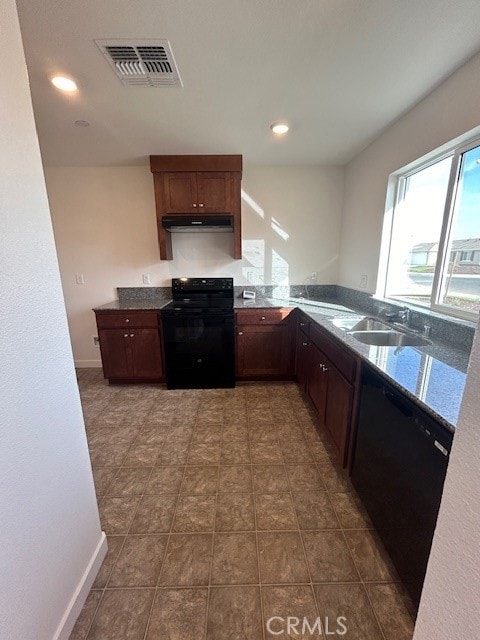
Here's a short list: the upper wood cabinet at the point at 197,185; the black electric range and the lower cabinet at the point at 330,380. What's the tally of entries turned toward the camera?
2

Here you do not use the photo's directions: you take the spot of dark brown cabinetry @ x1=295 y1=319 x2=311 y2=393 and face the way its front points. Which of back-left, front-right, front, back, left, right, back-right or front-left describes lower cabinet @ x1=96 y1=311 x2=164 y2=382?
front

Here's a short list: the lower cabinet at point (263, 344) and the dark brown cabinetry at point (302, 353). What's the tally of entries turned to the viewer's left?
1

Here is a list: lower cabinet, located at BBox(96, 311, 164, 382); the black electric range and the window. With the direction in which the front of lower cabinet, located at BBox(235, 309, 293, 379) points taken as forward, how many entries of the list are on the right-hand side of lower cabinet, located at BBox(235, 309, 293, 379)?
2

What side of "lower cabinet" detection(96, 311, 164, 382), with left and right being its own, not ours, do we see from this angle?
front

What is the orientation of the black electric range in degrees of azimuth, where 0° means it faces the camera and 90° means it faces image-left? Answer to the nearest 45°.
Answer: approximately 0°

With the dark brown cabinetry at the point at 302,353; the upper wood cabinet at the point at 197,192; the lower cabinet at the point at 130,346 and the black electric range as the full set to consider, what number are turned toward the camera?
3

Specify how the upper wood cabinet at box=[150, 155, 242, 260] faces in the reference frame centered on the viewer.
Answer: facing the viewer

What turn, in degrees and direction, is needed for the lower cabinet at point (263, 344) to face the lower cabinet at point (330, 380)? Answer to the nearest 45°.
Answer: approximately 45° to its left

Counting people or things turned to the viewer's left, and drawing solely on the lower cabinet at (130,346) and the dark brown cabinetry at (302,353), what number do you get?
1

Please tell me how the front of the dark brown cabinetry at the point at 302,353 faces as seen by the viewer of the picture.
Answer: facing to the left of the viewer

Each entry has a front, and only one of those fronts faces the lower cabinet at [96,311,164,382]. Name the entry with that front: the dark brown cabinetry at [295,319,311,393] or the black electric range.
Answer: the dark brown cabinetry
